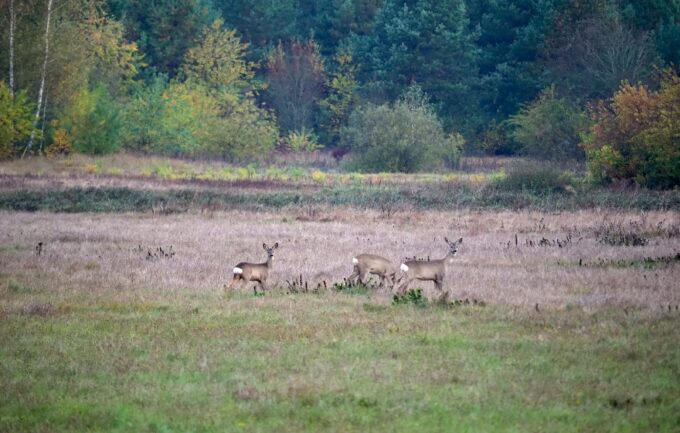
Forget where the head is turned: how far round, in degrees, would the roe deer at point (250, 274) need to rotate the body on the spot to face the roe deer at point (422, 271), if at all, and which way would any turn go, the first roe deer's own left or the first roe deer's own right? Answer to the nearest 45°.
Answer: approximately 45° to the first roe deer's own right

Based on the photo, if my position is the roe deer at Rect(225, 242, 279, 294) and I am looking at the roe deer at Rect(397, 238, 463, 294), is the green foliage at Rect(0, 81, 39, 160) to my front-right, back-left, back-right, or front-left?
back-left

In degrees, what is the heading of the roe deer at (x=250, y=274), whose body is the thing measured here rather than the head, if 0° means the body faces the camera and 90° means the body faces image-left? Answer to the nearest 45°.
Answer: approximately 225°

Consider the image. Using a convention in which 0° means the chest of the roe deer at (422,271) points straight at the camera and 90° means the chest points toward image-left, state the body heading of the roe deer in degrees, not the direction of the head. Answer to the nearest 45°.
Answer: approximately 270°
